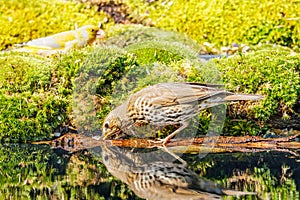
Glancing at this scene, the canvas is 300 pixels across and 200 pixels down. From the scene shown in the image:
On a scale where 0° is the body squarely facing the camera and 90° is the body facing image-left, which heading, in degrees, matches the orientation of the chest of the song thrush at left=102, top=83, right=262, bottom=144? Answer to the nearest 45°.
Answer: approximately 90°
